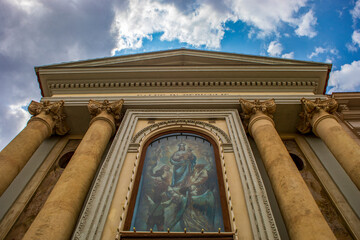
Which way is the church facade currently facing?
toward the camera
